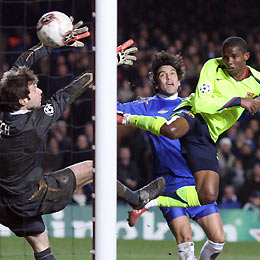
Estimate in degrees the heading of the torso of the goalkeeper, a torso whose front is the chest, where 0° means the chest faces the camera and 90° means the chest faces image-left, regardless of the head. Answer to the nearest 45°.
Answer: approximately 225°

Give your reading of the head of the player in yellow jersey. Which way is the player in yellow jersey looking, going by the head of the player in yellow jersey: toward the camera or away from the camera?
toward the camera

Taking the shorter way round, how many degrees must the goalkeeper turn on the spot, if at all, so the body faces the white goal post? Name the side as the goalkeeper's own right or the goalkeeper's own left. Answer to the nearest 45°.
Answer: approximately 90° to the goalkeeper's own right

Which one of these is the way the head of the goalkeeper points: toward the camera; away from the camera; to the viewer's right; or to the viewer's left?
to the viewer's right

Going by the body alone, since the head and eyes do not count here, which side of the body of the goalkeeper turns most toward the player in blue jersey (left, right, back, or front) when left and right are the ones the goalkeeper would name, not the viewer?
front

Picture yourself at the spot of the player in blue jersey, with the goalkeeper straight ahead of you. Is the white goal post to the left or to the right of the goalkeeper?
left
